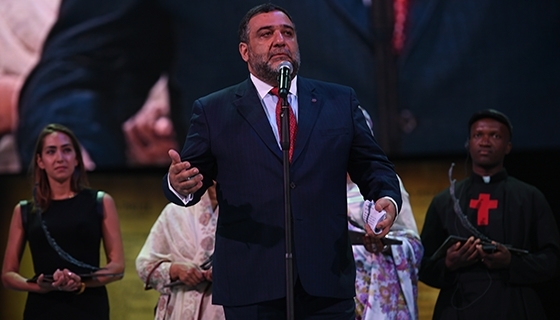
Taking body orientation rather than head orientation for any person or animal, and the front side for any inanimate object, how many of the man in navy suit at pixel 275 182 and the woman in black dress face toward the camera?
2

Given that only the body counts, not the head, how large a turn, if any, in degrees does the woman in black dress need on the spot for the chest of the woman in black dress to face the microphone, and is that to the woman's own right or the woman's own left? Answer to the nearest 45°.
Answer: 0° — they already face it

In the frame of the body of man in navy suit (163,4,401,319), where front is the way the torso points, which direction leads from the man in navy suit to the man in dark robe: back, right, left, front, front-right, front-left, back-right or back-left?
back-left

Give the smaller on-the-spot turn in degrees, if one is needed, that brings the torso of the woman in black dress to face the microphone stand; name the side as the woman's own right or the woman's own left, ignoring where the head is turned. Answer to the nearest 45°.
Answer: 0° — they already face it

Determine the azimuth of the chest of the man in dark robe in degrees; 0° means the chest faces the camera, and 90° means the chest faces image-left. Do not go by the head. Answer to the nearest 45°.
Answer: approximately 0°

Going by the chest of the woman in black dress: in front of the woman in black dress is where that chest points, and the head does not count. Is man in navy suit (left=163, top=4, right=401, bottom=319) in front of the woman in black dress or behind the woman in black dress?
in front

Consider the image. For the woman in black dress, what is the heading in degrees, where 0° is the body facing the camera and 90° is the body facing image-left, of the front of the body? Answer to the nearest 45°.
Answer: approximately 0°

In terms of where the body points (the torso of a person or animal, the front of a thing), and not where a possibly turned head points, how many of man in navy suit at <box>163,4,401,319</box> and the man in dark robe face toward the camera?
2
